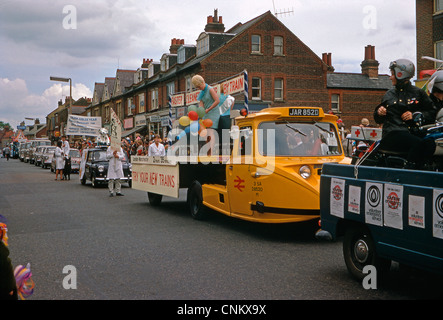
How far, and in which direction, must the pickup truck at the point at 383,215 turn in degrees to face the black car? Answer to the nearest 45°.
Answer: approximately 180°

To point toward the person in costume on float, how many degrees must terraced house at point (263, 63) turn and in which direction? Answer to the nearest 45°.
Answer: approximately 45° to its left

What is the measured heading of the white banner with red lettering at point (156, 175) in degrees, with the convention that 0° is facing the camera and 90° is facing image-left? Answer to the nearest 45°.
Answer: approximately 45°

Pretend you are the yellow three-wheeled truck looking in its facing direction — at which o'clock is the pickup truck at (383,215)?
The pickup truck is roughly at 1 o'clock from the yellow three-wheeled truck.

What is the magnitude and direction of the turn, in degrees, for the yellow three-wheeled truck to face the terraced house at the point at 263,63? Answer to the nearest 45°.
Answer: approximately 135° to its left

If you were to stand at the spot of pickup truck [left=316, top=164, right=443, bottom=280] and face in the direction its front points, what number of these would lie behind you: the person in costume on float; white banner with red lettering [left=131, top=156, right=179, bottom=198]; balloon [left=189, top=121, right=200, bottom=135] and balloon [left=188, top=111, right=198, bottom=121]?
4

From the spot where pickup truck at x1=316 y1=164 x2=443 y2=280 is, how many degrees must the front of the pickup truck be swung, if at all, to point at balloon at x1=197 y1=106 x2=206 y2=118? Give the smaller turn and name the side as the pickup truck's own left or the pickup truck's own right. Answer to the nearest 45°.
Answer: approximately 180°

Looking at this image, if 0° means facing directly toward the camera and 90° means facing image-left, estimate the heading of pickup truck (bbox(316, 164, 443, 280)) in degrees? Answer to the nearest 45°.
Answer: approximately 315°

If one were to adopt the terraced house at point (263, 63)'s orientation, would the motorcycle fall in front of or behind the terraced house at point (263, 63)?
in front

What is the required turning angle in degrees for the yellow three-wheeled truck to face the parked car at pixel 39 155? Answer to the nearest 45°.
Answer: approximately 180°
